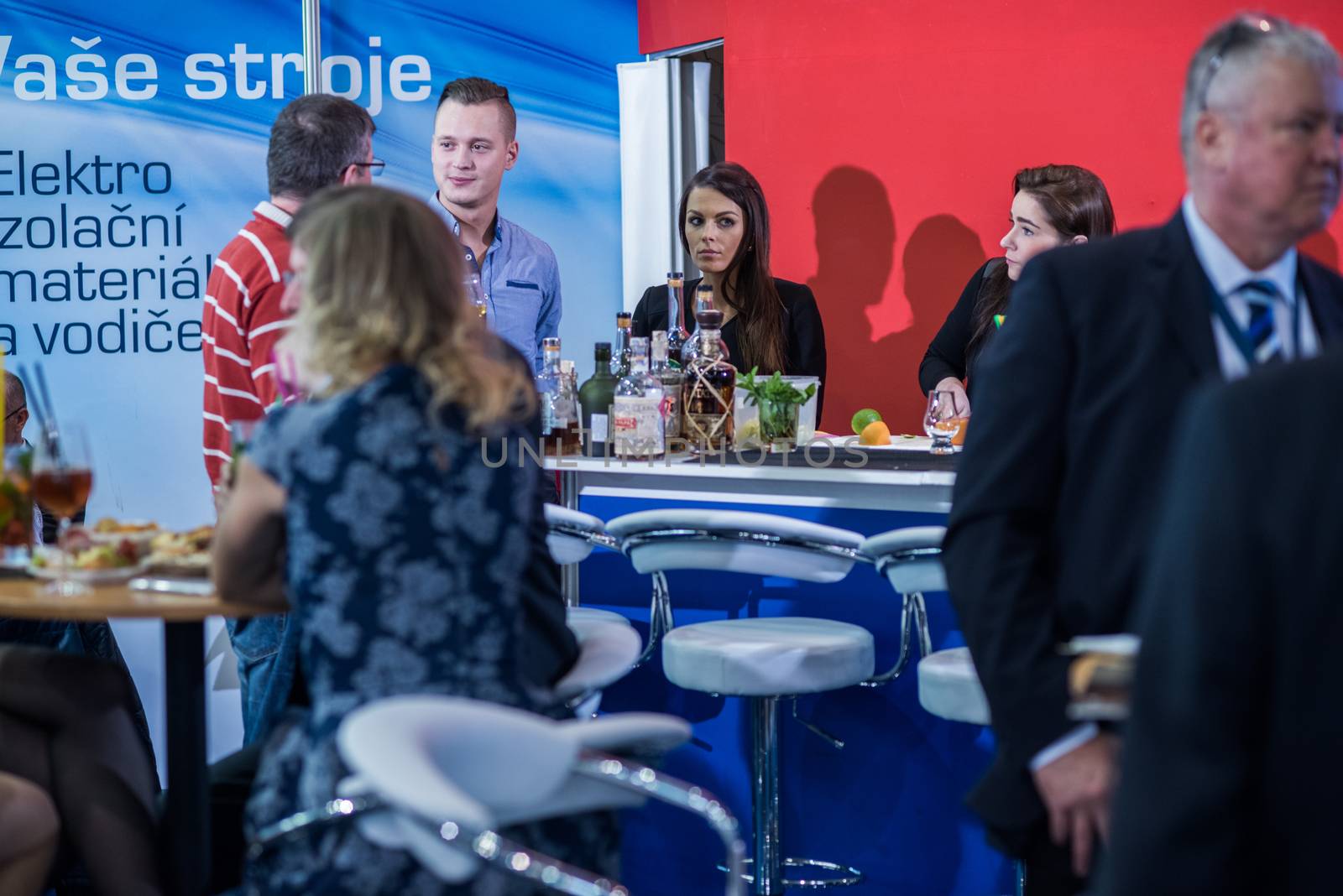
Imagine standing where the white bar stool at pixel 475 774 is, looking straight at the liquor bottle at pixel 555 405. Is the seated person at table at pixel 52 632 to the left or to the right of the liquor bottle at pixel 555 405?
left

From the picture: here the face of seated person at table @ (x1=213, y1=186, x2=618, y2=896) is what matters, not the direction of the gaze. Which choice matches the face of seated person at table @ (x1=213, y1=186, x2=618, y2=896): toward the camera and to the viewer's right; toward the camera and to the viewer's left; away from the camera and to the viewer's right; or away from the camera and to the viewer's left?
away from the camera and to the viewer's left

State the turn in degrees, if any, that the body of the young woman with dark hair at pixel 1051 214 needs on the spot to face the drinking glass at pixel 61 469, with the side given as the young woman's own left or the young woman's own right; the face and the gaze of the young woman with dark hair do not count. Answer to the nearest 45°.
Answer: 0° — they already face it

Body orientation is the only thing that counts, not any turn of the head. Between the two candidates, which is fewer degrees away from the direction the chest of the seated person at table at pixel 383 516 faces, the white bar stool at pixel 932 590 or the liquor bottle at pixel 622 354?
the liquor bottle

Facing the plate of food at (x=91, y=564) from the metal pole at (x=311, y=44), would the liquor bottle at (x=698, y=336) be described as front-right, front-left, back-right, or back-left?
front-left

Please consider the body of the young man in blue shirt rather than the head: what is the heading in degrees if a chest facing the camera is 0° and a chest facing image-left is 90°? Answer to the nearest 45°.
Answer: approximately 45°

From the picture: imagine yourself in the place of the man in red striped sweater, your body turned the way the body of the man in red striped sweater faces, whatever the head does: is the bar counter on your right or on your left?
on your right

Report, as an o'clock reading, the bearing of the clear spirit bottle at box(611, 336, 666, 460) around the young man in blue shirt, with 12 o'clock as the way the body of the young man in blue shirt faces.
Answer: The clear spirit bottle is roughly at 10 o'clock from the young man in blue shirt.

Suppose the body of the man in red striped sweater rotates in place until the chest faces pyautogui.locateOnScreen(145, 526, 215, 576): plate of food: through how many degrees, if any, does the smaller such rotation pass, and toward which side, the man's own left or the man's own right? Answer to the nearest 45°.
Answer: approximately 135° to the man's own right
